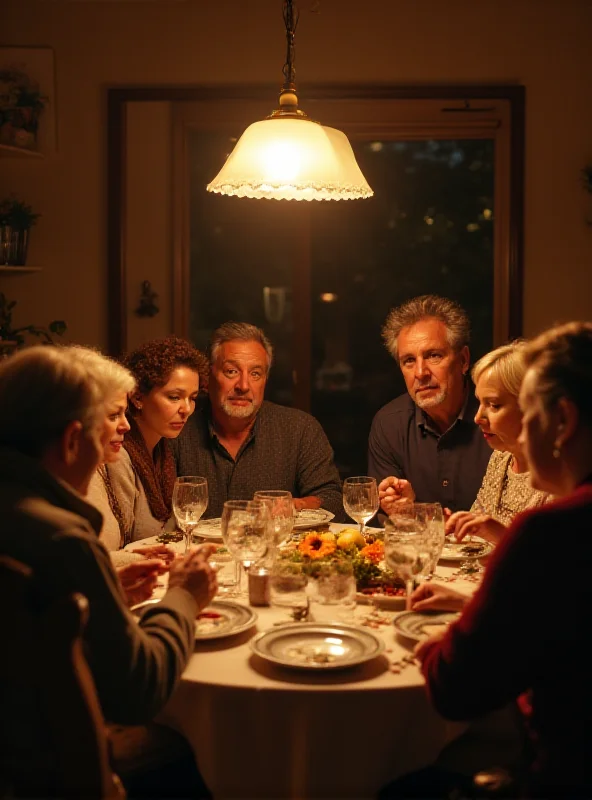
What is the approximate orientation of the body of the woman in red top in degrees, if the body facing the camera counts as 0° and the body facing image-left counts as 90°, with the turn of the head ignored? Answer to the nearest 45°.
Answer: approximately 135°

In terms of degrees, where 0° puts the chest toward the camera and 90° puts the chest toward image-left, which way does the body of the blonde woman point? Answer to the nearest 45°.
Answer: approximately 45°

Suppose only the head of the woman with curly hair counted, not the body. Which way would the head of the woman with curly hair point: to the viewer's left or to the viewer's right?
to the viewer's right

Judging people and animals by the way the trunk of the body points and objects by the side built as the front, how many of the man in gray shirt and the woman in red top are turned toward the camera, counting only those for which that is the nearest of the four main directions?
1

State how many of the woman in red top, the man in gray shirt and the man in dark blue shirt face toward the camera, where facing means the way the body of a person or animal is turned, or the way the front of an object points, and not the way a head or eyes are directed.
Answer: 2

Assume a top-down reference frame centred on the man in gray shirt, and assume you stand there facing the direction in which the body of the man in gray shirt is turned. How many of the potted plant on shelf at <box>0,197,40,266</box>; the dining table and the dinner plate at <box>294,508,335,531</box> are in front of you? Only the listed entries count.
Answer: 2
